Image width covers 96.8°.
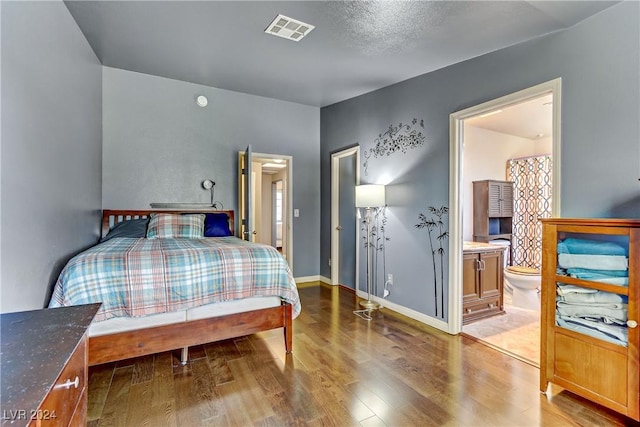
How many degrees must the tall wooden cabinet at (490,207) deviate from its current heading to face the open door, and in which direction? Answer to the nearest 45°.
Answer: approximately 90° to its right

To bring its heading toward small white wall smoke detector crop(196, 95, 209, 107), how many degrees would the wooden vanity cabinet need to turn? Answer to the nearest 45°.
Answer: approximately 135° to its right

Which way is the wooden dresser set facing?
to the viewer's right

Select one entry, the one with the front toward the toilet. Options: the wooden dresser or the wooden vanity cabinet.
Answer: the wooden dresser

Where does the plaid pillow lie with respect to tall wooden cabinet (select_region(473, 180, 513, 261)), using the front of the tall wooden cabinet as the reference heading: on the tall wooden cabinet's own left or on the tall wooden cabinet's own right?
on the tall wooden cabinet's own right

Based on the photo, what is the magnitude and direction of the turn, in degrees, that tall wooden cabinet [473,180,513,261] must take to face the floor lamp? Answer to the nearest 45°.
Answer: approximately 90° to its right

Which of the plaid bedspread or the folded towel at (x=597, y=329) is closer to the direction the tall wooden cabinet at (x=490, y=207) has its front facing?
the folded towel

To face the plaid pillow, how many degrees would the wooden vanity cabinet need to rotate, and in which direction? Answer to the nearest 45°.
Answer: approximately 90° to its right
